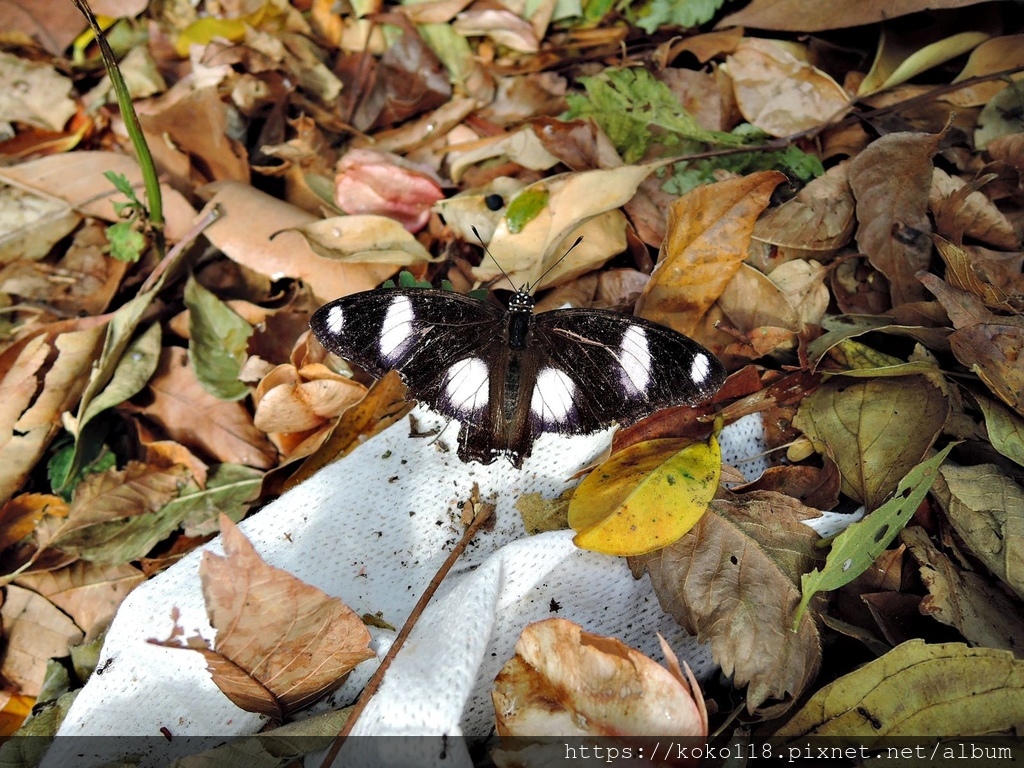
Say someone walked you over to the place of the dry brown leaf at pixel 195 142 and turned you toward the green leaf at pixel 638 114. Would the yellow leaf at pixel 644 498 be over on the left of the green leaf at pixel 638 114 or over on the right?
right

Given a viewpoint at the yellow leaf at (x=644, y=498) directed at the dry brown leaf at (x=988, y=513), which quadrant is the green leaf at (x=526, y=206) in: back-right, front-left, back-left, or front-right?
back-left

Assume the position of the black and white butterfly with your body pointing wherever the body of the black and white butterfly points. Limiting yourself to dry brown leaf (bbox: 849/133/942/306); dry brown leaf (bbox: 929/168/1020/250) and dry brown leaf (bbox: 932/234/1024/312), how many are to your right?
3

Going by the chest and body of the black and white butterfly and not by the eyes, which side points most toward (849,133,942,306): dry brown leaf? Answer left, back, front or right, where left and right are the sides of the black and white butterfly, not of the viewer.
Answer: right

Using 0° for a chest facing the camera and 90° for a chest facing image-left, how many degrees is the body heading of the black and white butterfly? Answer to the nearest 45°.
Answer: approximately 180°

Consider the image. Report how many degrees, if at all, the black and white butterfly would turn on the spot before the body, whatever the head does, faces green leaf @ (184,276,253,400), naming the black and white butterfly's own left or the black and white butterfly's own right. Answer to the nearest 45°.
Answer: approximately 45° to the black and white butterfly's own left

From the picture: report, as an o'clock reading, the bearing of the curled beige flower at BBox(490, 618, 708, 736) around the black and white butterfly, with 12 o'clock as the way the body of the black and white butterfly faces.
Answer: The curled beige flower is roughly at 6 o'clock from the black and white butterfly.

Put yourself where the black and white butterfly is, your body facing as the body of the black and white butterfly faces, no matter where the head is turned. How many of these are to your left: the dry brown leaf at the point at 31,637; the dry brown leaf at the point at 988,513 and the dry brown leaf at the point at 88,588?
2

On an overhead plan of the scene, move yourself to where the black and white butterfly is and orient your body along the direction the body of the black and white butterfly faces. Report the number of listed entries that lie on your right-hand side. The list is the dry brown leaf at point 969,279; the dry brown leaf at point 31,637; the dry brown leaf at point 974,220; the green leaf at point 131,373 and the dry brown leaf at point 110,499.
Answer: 2

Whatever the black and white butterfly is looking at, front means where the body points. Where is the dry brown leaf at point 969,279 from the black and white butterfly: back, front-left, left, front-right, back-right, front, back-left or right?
right

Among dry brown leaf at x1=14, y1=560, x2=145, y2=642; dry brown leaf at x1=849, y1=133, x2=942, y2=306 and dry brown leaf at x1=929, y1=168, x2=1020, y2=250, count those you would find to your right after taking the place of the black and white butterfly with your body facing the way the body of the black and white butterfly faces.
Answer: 2

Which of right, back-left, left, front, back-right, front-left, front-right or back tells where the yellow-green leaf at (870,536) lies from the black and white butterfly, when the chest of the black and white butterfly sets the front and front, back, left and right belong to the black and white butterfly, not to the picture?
back-right
